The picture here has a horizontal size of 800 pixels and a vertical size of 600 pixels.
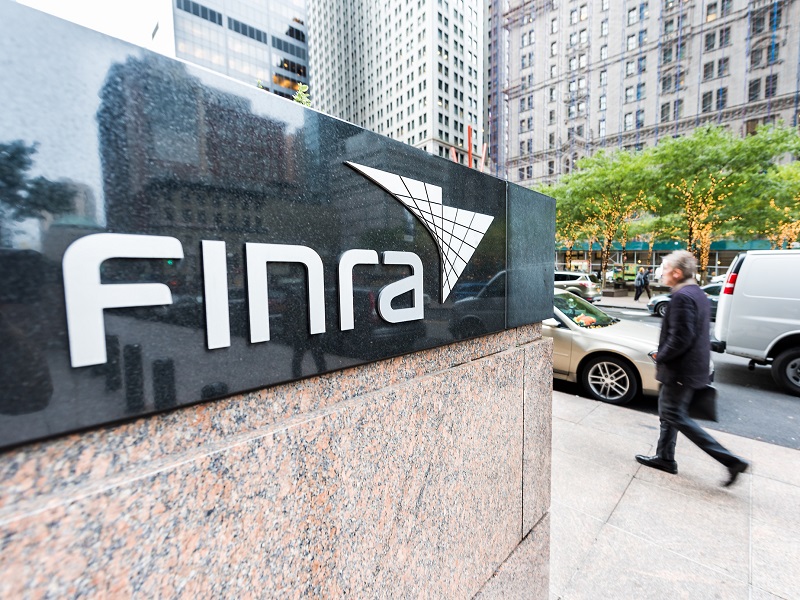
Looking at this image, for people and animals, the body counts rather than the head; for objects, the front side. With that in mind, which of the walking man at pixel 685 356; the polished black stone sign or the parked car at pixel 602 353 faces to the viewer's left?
the walking man

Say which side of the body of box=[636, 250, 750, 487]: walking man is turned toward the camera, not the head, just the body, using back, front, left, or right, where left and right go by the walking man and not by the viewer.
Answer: left

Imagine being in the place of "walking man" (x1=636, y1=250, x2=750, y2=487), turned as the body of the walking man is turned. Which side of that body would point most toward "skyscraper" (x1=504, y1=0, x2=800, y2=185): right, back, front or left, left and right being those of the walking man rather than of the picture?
right

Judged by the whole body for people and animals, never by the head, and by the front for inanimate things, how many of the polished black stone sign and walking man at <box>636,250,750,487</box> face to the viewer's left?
1

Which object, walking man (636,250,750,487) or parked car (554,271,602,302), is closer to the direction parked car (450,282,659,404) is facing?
the walking man

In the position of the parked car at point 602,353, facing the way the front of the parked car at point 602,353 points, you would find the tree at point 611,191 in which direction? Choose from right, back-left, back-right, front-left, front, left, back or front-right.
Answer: back-left

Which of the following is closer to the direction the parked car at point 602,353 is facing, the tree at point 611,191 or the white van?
the white van

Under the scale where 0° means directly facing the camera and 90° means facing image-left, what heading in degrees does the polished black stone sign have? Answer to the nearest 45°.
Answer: approximately 315°

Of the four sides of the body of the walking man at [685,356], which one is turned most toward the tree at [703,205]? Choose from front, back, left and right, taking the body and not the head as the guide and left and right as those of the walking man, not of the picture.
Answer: right

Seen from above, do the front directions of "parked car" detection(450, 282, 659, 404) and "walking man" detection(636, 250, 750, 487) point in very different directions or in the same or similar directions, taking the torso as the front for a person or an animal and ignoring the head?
very different directions

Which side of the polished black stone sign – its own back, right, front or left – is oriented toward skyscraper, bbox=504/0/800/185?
left

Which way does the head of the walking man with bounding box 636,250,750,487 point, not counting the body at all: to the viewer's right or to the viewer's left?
to the viewer's left
